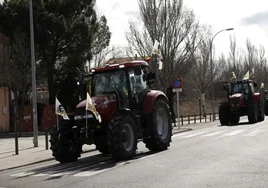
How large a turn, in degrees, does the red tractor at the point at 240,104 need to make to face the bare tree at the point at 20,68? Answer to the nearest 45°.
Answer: approximately 45° to its right

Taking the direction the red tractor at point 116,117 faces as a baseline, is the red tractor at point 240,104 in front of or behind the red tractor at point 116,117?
behind

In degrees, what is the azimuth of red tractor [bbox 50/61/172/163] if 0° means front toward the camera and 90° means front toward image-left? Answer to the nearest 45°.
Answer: approximately 45°

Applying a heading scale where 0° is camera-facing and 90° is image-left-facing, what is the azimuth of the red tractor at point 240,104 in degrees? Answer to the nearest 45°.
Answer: approximately 45°
